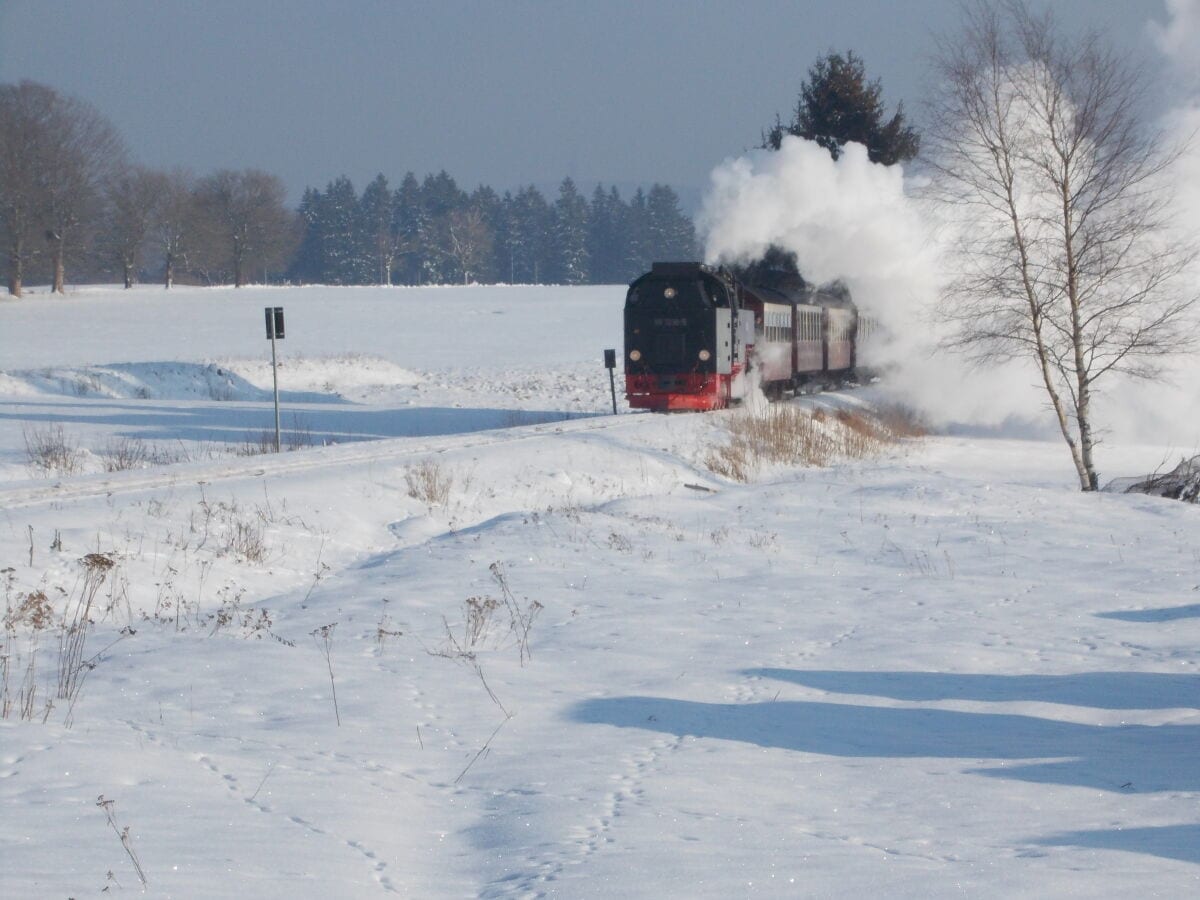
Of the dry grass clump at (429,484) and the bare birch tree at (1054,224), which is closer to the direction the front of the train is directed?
the dry grass clump

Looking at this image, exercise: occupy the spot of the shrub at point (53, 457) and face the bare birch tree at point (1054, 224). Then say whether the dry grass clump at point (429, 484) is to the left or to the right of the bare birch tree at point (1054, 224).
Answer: right

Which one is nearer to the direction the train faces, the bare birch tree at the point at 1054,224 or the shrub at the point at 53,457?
the shrub

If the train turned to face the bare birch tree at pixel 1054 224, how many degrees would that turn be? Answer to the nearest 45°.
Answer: approximately 90° to its left

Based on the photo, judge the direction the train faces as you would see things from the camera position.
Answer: facing the viewer and to the left of the viewer

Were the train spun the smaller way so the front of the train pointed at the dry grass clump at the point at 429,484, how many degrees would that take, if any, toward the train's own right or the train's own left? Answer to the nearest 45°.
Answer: approximately 45° to the train's own left

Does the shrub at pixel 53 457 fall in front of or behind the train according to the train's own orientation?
in front
